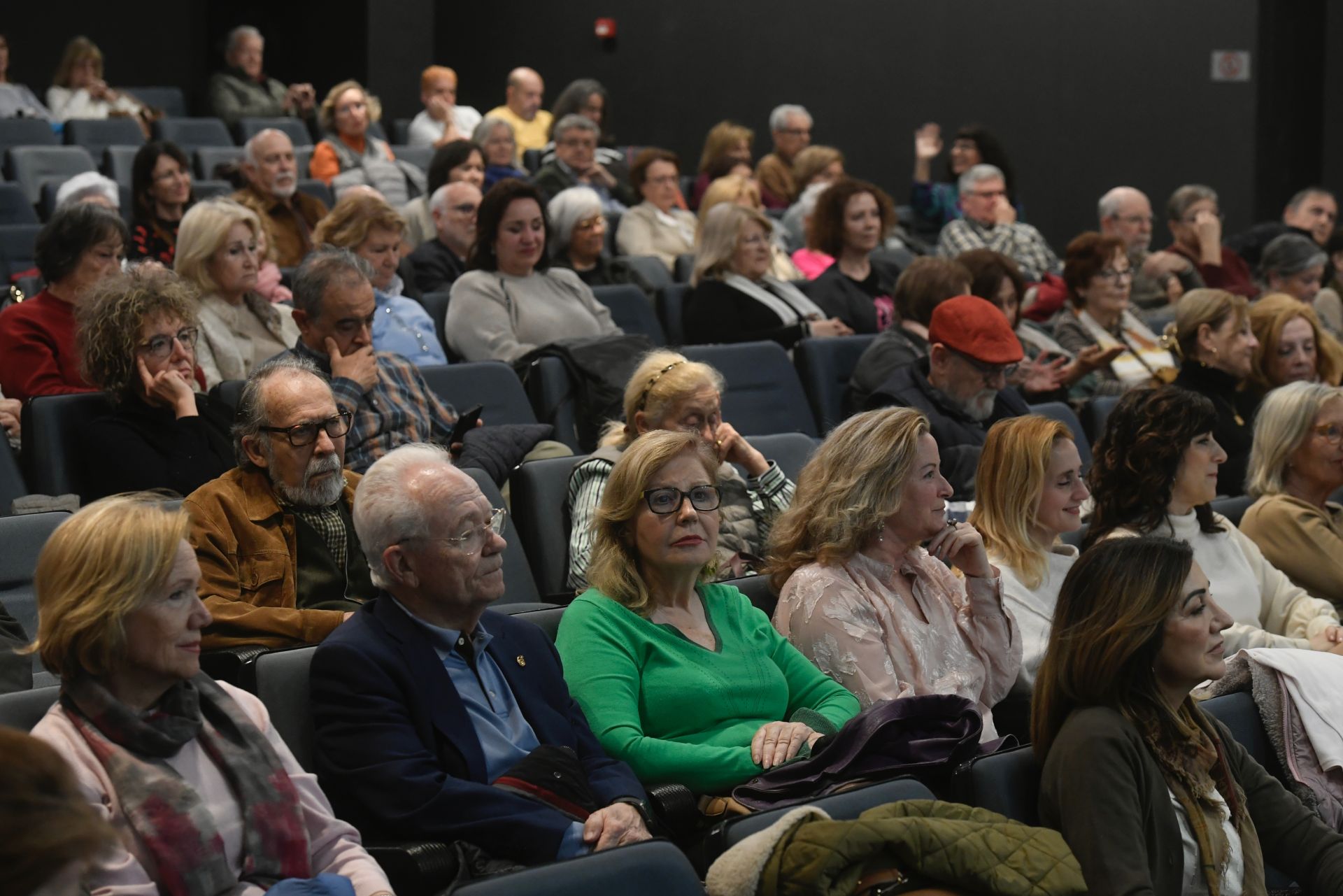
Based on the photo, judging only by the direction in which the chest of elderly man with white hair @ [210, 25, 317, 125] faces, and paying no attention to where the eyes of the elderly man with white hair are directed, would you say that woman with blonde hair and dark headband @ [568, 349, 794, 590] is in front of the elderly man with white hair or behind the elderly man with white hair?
in front

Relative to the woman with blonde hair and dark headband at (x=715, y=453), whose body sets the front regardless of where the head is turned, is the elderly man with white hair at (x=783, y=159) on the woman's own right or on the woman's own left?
on the woman's own left

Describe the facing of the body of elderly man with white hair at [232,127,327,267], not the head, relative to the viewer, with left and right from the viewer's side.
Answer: facing the viewer and to the right of the viewer

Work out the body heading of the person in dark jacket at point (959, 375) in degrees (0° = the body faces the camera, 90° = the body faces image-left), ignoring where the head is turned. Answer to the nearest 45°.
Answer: approximately 315°

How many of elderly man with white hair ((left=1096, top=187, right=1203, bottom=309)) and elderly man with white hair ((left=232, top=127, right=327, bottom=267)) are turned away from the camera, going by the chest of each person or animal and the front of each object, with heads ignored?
0

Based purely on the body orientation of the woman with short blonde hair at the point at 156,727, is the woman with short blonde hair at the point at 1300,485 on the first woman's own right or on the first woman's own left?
on the first woman's own left

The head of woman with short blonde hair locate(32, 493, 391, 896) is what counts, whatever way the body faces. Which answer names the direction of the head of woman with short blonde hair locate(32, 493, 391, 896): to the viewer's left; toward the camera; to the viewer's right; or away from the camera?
to the viewer's right

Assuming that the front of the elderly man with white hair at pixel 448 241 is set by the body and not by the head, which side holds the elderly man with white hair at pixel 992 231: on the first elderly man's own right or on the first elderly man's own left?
on the first elderly man's own left
